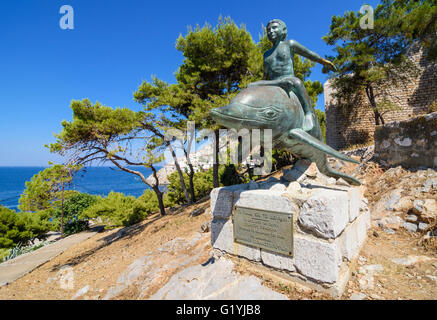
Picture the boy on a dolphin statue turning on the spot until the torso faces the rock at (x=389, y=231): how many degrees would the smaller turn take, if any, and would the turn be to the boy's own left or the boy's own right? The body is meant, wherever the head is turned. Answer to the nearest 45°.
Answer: approximately 180°

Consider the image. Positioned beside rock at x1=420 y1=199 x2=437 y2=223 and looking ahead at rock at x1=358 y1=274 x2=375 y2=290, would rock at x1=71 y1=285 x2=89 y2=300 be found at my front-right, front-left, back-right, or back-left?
front-right

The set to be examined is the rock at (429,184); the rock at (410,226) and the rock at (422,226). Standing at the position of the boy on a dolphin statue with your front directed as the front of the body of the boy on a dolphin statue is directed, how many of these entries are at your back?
3

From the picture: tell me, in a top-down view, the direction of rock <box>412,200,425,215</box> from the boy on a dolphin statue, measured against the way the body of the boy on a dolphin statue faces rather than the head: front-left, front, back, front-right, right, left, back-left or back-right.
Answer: back

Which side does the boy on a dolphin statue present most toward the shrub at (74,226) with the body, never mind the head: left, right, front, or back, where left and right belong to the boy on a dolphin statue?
right

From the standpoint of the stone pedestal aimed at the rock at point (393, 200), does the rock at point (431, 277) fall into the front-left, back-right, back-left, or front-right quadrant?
front-right

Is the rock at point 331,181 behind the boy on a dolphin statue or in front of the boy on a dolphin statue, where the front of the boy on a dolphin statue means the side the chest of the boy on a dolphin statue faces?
behind

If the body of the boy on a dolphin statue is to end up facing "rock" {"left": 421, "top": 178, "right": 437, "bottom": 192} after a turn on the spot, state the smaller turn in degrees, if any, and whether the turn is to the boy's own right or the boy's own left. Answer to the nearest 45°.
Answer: approximately 180°

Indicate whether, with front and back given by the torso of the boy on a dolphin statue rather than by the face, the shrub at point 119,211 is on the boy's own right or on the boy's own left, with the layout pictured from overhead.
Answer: on the boy's own right
